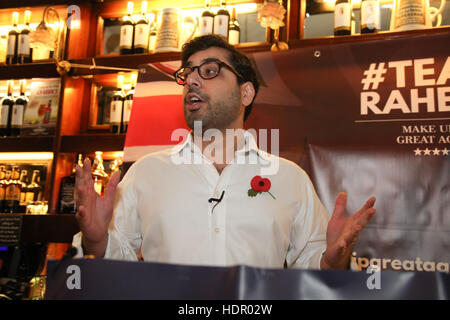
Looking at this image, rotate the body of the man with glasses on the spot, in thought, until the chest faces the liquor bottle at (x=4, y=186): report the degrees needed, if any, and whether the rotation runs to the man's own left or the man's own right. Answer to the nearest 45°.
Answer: approximately 135° to the man's own right

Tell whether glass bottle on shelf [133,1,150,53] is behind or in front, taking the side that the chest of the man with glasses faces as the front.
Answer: behind

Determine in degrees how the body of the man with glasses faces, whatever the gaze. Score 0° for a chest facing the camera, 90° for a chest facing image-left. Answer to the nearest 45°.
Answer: approximately 0°

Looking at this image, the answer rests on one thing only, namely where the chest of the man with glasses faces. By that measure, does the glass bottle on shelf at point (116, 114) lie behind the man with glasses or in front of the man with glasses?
behind

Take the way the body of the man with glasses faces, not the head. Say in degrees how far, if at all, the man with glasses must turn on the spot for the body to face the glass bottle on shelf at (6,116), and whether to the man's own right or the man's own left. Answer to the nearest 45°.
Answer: approximately 135° to the man's own right

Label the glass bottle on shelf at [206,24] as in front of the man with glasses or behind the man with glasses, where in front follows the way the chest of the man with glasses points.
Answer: behind
